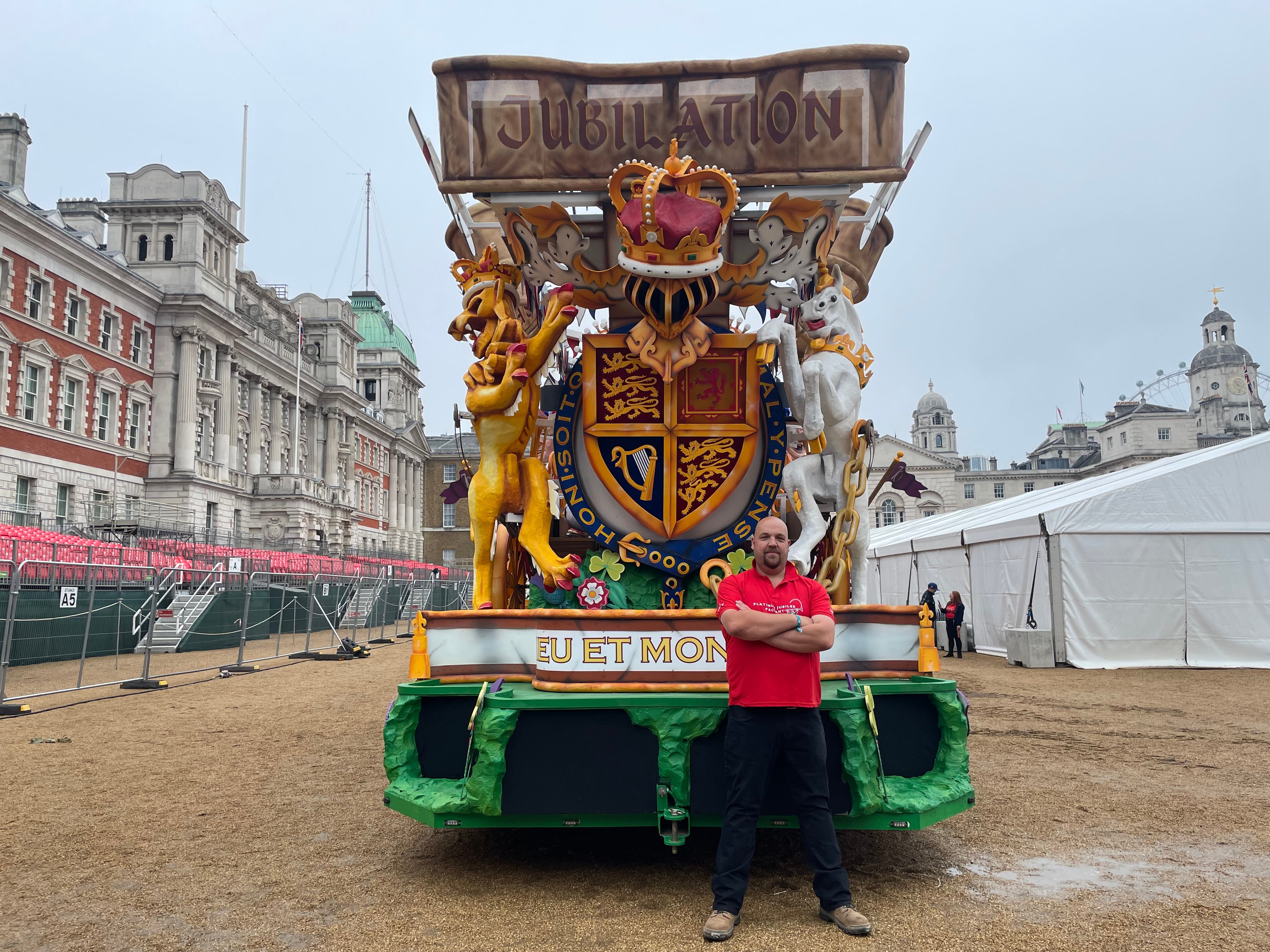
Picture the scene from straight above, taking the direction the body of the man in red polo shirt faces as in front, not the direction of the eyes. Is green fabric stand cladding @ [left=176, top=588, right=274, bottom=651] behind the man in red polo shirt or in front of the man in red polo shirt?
behind

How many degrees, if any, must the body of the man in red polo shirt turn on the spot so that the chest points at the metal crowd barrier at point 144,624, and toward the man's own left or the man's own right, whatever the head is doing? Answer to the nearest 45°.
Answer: approximately 135° to the man's own right

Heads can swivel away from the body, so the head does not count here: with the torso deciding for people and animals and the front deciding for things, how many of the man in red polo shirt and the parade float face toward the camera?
2

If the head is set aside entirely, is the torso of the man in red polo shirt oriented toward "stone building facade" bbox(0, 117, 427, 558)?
no

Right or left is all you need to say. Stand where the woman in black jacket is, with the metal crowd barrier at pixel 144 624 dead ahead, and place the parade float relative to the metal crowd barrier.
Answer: left

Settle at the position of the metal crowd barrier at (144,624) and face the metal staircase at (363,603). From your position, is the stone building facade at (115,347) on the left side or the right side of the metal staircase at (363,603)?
left

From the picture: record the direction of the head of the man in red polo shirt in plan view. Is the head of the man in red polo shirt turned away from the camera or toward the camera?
toward the camera

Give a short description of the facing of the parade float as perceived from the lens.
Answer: facing the viewer

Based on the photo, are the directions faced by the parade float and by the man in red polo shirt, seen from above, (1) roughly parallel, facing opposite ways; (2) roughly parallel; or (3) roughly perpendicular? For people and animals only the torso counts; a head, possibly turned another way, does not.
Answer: roughly parallel

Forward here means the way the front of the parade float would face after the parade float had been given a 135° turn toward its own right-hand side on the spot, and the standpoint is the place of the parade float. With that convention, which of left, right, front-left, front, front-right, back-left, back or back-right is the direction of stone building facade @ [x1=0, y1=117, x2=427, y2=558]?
front

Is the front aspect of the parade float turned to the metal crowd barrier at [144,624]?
no

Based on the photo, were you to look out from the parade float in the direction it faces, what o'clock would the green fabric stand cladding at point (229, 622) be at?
The green fabric stand cladding is roughly at 5 o'clock from the parade float.

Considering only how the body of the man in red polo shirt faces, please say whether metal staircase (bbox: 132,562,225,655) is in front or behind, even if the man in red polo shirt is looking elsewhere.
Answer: behind

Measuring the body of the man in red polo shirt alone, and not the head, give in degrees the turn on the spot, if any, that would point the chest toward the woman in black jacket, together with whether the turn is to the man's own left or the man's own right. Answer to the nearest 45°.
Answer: approximately 180°
